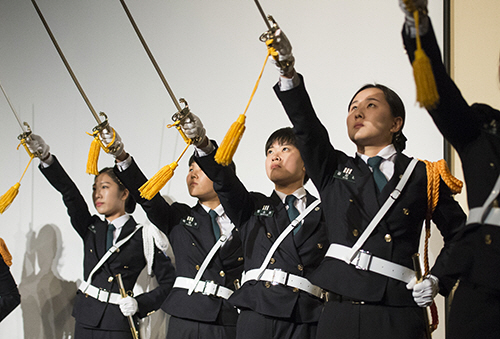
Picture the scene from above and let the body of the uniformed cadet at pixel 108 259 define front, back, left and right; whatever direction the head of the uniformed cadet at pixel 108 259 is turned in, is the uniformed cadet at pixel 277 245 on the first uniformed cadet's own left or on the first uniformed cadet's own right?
on the first uniformed cadet's own left

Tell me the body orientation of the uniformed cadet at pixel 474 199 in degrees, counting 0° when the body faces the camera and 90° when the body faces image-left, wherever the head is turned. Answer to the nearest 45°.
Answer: approximately 45°

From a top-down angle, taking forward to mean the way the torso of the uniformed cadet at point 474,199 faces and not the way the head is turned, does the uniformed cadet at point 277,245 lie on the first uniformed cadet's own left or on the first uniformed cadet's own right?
on the first uniformed cadet's own right

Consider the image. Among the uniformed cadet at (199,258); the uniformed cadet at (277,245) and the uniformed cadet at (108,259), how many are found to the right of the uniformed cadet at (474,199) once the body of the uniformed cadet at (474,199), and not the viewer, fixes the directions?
3

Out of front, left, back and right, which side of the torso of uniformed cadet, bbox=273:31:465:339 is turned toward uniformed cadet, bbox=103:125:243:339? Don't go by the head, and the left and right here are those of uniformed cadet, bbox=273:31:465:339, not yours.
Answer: right
